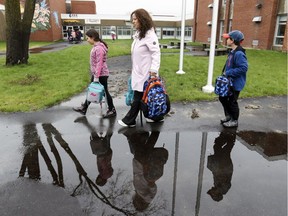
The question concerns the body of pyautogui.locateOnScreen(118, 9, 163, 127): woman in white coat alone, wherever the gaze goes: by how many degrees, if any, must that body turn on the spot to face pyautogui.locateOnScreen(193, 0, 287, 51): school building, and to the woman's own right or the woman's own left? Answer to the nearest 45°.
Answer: approximately 135° to the woman's own right

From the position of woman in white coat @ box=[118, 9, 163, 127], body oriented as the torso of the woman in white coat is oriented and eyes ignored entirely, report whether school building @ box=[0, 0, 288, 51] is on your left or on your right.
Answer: on your right

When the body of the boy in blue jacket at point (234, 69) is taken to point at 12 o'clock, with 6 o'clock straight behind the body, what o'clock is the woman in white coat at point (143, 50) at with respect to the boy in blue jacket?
The woman in white coat is roughly at 11 o'clock from the boy in blue jacket.

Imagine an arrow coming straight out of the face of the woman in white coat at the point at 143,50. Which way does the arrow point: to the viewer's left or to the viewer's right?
to the viewer's left

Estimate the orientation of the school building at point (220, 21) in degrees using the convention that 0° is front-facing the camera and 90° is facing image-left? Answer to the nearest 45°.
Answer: approximately 0°

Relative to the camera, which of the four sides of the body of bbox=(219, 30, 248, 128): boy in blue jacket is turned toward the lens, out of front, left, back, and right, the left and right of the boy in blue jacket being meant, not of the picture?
left

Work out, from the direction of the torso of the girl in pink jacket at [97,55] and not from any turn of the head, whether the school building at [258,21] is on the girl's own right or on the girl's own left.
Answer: on the girl's own right

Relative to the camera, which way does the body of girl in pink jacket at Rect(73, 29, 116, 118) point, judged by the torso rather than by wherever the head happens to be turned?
to the viewer's left

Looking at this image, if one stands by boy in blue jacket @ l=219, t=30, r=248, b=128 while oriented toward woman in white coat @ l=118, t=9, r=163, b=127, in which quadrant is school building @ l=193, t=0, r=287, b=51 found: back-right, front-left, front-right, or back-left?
back-right

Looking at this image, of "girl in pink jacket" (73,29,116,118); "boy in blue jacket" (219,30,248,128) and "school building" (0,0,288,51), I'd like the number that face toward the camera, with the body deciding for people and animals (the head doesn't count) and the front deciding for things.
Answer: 1

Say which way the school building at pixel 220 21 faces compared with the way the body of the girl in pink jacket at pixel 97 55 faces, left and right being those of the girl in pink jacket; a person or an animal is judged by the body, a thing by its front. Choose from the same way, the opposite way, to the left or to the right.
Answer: to the left

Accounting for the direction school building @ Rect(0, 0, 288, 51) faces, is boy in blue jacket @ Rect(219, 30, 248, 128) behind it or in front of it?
in front

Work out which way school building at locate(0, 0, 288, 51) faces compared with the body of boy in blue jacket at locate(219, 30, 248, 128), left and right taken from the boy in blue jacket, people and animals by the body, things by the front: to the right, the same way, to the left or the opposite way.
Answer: to the left

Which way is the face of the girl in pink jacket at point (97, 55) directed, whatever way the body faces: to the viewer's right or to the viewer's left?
to the viewer's left

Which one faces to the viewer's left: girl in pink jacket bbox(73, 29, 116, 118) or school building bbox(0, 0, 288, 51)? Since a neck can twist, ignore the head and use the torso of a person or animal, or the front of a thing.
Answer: the girl in pink jacket

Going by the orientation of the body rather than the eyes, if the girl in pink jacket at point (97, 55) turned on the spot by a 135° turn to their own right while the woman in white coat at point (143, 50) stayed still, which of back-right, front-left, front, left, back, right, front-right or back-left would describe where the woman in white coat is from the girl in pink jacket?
right

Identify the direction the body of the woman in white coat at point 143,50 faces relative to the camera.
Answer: to the viewer's left
